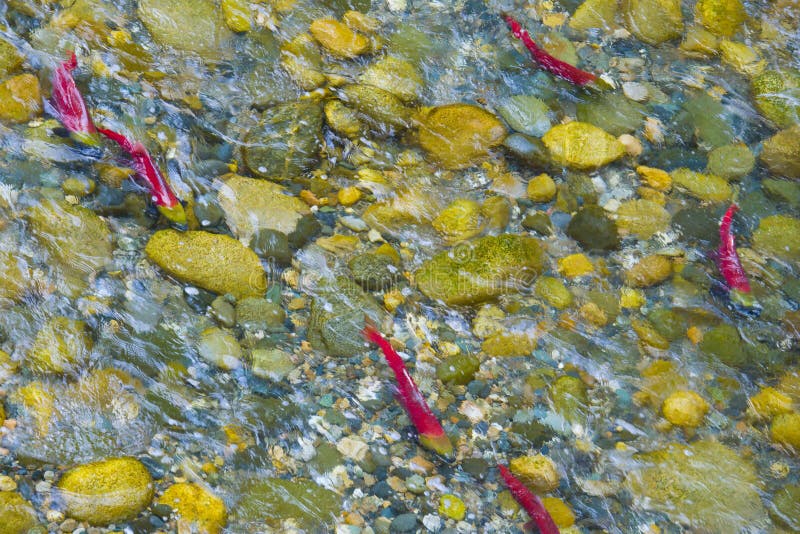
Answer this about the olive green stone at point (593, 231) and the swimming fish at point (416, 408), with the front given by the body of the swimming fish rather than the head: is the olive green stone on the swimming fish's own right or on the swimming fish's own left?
on the swimming fish's own left

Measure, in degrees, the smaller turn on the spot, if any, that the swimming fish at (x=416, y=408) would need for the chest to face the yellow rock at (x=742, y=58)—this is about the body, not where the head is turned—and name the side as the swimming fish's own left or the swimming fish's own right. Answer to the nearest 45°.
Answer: approximately 90° to the swimming fish's own left

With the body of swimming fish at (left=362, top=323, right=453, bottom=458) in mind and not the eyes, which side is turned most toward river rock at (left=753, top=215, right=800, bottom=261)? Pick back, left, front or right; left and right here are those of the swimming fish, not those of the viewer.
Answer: left

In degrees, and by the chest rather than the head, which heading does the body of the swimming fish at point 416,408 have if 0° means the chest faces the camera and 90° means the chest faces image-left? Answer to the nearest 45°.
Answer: approximately 315°

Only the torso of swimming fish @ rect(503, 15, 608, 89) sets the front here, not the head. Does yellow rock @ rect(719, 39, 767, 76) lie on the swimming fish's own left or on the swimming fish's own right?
on the swimming fish's own left

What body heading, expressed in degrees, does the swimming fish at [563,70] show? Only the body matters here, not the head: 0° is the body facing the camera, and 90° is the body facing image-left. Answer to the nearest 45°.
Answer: approximately 315°

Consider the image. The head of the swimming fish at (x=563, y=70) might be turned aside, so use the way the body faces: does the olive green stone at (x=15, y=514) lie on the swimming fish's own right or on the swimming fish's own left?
on the swimming fish's own right

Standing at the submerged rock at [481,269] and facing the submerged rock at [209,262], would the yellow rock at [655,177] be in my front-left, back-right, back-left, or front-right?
back-right

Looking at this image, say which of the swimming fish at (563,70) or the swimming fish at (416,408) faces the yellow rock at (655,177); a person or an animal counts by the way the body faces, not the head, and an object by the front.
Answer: the swimming fish at (563,70)

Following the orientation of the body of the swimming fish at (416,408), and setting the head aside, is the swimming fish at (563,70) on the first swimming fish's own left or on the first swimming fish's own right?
on the first swimming fish's own left

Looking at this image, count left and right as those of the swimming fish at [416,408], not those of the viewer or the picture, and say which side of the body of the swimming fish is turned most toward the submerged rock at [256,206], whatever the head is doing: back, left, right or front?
back
